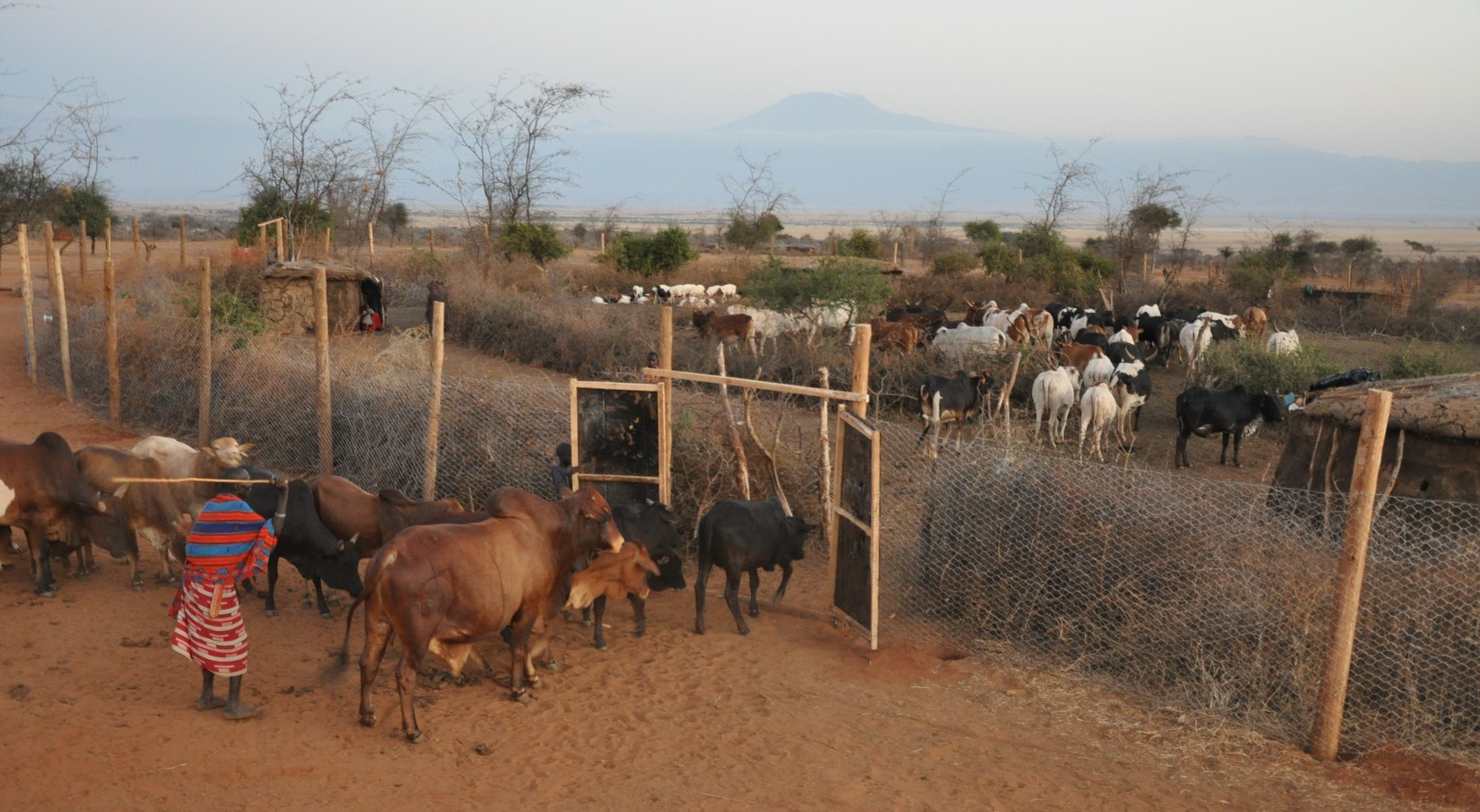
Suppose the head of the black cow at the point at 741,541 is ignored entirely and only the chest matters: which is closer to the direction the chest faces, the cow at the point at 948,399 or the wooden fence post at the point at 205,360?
the cow

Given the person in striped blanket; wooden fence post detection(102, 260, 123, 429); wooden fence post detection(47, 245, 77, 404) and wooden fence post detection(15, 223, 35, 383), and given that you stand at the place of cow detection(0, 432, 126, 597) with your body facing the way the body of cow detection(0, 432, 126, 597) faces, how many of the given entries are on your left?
3

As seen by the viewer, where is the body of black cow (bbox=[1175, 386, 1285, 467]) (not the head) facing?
to the viewer's right

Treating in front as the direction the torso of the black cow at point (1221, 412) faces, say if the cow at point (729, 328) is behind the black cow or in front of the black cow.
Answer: behind

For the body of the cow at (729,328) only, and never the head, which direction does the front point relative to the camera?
to the viewer's left

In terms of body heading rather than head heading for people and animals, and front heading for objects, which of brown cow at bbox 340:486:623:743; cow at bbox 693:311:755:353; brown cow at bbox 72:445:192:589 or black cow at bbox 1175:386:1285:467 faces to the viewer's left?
the cow

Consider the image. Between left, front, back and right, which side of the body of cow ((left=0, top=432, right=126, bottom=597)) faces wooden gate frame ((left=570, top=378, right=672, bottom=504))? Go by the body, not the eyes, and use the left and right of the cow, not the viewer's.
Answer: front

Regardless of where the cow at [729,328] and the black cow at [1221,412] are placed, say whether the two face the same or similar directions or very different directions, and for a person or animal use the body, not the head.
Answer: very different directions

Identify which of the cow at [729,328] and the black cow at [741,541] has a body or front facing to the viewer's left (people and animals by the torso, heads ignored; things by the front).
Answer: the cow

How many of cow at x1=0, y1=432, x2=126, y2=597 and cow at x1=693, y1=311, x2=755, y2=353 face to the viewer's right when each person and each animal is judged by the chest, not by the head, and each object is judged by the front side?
1

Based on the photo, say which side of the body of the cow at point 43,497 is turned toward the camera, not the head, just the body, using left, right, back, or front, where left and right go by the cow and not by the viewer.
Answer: right

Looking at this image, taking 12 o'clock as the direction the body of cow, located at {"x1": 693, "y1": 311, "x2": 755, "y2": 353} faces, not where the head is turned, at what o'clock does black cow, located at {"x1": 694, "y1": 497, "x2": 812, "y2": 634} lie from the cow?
The black cow is roughly at 9 o'clock from the cow.
